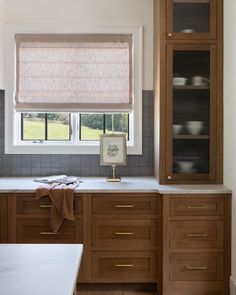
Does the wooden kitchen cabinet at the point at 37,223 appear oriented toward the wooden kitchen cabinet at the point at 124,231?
no

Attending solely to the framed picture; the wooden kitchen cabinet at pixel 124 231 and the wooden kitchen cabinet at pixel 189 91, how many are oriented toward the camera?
3

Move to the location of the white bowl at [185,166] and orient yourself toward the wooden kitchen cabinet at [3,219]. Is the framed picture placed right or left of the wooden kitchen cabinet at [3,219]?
right

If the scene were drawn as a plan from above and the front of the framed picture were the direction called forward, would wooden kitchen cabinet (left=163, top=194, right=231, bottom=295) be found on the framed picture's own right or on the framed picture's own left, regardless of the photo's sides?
on the framed picture's own left

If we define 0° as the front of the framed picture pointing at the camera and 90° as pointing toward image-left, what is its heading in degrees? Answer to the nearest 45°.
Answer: approximately 0°

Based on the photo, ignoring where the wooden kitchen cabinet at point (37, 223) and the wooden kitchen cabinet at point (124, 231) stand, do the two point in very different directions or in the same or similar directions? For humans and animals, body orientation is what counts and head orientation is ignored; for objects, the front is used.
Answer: same or similar directions

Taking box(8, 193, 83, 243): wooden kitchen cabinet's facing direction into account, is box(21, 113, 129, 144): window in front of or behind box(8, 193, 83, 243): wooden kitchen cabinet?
behind

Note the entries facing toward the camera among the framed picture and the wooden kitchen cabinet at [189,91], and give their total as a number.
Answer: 2

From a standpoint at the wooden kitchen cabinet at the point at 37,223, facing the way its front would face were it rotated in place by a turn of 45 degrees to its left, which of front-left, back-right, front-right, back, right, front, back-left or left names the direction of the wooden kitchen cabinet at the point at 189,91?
front-left

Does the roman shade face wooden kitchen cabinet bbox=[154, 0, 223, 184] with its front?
no

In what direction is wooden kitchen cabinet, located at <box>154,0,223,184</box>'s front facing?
toward the camera

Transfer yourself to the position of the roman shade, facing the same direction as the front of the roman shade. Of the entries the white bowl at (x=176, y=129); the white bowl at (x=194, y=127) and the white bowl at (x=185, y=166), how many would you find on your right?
0

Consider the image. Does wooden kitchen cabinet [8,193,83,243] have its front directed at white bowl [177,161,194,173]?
no

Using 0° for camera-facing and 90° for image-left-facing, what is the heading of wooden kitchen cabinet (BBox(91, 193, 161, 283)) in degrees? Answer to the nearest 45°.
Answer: approximately 0°

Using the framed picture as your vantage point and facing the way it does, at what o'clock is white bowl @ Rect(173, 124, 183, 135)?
The white bowl is roughly at 10 o'clock from the framed picture.

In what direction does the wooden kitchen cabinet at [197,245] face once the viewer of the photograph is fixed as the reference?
facing the viewer
